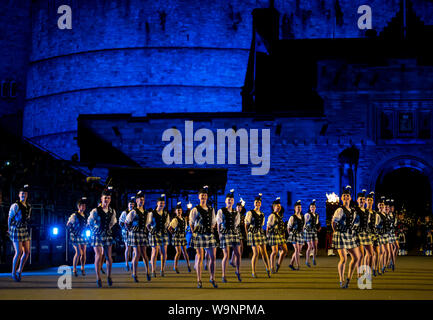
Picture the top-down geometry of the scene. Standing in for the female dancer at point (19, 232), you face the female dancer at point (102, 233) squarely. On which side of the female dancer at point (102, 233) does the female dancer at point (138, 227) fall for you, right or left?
left

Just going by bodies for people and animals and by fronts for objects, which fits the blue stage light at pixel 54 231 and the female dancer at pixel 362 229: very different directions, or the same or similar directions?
same or similar directions

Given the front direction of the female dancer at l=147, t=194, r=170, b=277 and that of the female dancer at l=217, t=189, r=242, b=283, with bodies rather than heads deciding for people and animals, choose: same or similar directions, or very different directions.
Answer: same or similar directions

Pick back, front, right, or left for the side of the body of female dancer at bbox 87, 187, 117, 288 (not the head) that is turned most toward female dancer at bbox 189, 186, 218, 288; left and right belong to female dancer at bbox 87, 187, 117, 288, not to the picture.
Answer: left

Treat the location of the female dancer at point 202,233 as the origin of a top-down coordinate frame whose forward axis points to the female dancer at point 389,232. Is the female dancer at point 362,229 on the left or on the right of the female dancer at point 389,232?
right

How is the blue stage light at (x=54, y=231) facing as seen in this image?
toward the camera

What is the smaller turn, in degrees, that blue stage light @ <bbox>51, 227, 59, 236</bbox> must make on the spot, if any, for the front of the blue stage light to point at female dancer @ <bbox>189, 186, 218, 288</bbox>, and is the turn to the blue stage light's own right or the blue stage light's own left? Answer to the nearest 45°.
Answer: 0° — it already faces them

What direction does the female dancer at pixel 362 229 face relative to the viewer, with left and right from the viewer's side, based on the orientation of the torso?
facing the viewer

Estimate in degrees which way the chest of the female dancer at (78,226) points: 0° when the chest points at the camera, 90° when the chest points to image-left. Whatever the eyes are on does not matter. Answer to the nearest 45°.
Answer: approximately 315°

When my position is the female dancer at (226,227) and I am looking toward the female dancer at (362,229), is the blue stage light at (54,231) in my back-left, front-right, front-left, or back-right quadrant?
back-left

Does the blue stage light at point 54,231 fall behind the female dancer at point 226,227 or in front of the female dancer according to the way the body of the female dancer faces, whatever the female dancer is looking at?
behind

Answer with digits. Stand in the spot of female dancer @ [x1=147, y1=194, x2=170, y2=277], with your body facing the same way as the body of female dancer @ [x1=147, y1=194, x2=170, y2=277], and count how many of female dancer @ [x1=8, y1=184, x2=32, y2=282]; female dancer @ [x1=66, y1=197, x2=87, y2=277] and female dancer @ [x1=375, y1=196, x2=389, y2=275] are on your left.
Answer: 1

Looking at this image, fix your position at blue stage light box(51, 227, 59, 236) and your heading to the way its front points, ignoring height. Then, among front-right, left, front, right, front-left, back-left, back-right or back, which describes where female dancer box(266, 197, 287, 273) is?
front-left

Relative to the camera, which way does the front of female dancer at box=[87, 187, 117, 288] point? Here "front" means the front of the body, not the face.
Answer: toward the camera

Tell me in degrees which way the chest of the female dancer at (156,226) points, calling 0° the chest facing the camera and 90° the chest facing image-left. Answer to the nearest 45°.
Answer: approximately 0°

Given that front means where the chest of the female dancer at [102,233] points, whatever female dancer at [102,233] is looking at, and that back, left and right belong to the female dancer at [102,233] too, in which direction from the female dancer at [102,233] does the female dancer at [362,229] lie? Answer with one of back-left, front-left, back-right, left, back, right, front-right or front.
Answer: left

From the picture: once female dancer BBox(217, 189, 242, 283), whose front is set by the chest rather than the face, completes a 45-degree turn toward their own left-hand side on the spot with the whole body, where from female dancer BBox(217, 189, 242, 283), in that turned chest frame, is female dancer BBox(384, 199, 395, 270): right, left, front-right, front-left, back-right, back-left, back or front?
left

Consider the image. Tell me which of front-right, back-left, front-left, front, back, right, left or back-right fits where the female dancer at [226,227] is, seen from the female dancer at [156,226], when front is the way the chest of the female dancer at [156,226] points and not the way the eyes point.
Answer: front-left

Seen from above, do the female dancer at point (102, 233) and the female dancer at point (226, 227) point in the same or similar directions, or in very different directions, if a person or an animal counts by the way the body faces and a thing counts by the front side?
same or similar directions
